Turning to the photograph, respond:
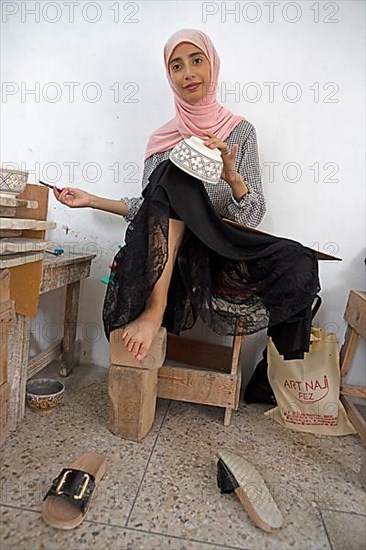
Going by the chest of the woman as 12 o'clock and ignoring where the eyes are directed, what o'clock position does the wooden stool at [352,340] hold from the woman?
The wooden stool is roughly at 8 o'clock from the woman.

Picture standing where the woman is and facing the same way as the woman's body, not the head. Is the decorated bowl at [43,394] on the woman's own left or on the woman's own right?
on the woman's own right

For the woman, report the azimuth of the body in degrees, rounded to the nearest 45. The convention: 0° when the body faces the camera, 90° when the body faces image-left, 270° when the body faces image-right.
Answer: approximately 0°

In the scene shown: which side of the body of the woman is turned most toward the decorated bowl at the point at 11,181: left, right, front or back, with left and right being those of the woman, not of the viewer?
right
